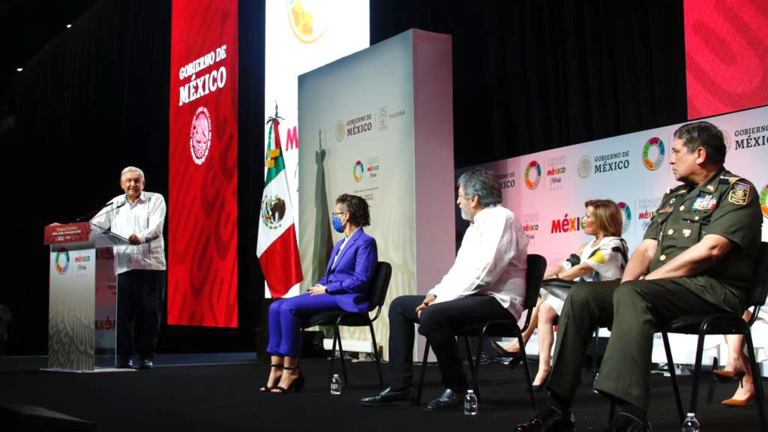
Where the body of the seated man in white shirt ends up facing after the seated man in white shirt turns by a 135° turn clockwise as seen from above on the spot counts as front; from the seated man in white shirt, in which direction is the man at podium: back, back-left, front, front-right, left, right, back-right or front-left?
left

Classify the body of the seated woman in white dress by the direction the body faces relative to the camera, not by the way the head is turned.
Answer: to the viewer's left

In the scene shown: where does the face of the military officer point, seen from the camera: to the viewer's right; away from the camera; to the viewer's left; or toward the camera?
to the viewer's left

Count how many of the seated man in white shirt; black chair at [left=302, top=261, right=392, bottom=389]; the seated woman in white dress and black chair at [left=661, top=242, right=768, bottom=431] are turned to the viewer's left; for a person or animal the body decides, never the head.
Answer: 4

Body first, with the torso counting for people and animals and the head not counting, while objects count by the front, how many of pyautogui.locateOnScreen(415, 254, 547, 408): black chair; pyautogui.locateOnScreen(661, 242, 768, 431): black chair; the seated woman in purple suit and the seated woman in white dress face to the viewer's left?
4

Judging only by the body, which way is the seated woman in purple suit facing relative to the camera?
to the viewer's left

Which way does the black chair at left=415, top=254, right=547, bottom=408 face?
to the viewer's left

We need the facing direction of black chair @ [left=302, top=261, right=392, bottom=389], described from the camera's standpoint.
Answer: facing to the left of the viewer

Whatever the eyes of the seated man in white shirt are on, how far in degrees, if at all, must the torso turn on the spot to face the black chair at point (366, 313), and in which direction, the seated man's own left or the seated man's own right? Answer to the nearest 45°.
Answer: approximately 45° to the seated man's own right

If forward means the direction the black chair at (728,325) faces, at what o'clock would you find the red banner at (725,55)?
The red banner is roughly at 3 o'clock from the black chair.

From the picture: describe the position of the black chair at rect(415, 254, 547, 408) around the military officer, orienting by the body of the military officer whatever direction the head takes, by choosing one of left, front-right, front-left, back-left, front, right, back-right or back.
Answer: right

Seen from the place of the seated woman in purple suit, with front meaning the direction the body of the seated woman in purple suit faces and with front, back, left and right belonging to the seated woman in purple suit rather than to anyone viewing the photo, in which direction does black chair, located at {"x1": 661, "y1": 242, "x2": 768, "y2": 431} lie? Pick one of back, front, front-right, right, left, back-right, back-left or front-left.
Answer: back-left

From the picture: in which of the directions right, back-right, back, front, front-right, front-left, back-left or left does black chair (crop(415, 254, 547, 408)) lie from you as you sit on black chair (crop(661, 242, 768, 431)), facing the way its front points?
front-right

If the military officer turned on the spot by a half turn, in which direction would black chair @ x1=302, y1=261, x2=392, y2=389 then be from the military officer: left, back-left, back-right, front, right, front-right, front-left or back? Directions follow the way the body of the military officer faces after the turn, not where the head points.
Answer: left

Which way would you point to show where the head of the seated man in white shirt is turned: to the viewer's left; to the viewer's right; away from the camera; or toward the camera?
to the viewer's left

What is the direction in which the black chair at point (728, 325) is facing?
to the viewer's left

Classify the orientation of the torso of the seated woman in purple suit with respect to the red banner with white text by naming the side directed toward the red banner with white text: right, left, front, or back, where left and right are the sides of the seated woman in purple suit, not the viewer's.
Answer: right

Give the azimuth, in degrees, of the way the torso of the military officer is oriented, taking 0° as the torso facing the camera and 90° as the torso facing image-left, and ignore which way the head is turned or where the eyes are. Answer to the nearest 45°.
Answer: approximately 45°

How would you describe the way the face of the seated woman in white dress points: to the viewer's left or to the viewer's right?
to the viewer's left

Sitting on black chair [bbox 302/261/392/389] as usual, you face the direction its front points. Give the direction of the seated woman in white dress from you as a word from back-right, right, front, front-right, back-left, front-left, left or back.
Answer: back
